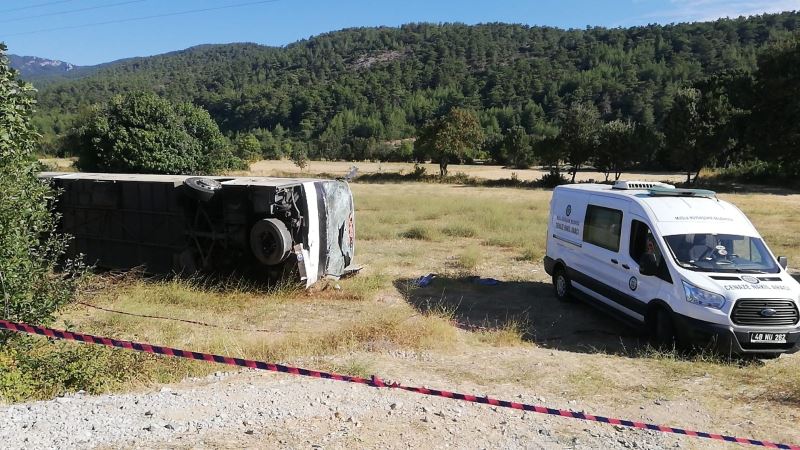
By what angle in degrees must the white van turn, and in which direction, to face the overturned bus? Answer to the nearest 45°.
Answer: approximately 135° to its right

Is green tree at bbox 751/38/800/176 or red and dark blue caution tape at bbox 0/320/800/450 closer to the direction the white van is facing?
the red and dark blue caution tape

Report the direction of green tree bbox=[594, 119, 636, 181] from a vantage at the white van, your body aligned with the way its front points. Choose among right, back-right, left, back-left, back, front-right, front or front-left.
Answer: back-left

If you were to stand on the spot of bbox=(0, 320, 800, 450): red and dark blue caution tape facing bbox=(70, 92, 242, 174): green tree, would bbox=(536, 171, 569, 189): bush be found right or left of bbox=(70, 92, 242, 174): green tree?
right

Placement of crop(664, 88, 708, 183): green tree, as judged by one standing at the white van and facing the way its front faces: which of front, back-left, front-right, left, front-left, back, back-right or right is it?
back-left

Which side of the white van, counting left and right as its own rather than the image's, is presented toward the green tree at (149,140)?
back

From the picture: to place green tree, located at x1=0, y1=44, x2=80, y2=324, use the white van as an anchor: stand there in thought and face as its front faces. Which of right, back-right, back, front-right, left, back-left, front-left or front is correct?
right

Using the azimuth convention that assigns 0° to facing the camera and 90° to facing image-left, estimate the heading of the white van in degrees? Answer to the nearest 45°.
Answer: approximately 315°

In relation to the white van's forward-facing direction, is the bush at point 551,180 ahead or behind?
behind

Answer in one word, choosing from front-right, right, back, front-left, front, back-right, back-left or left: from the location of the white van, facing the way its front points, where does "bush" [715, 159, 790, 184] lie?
back-left

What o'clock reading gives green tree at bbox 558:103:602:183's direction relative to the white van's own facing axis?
The green tree is roughly at 7 o'clock from the white van.
